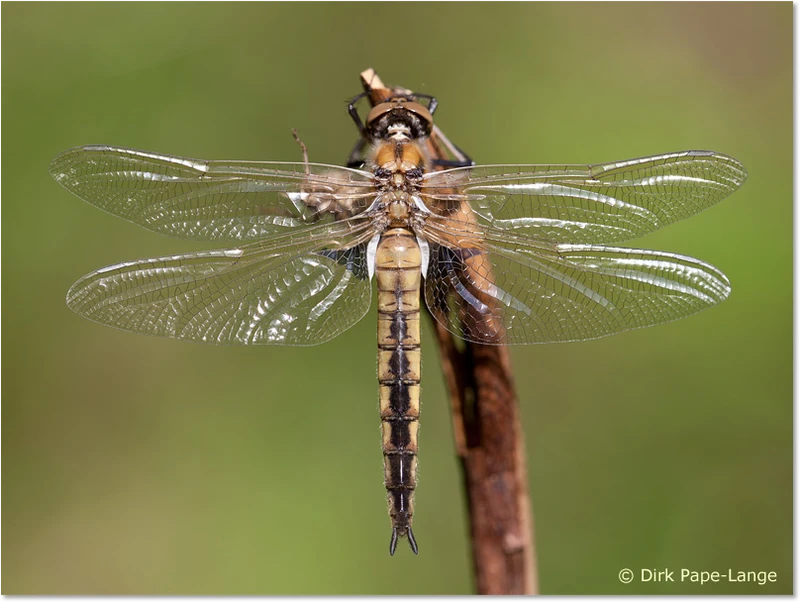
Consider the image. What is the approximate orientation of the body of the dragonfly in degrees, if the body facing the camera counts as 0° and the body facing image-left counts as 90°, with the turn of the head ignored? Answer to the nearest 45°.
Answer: approximately 180°
